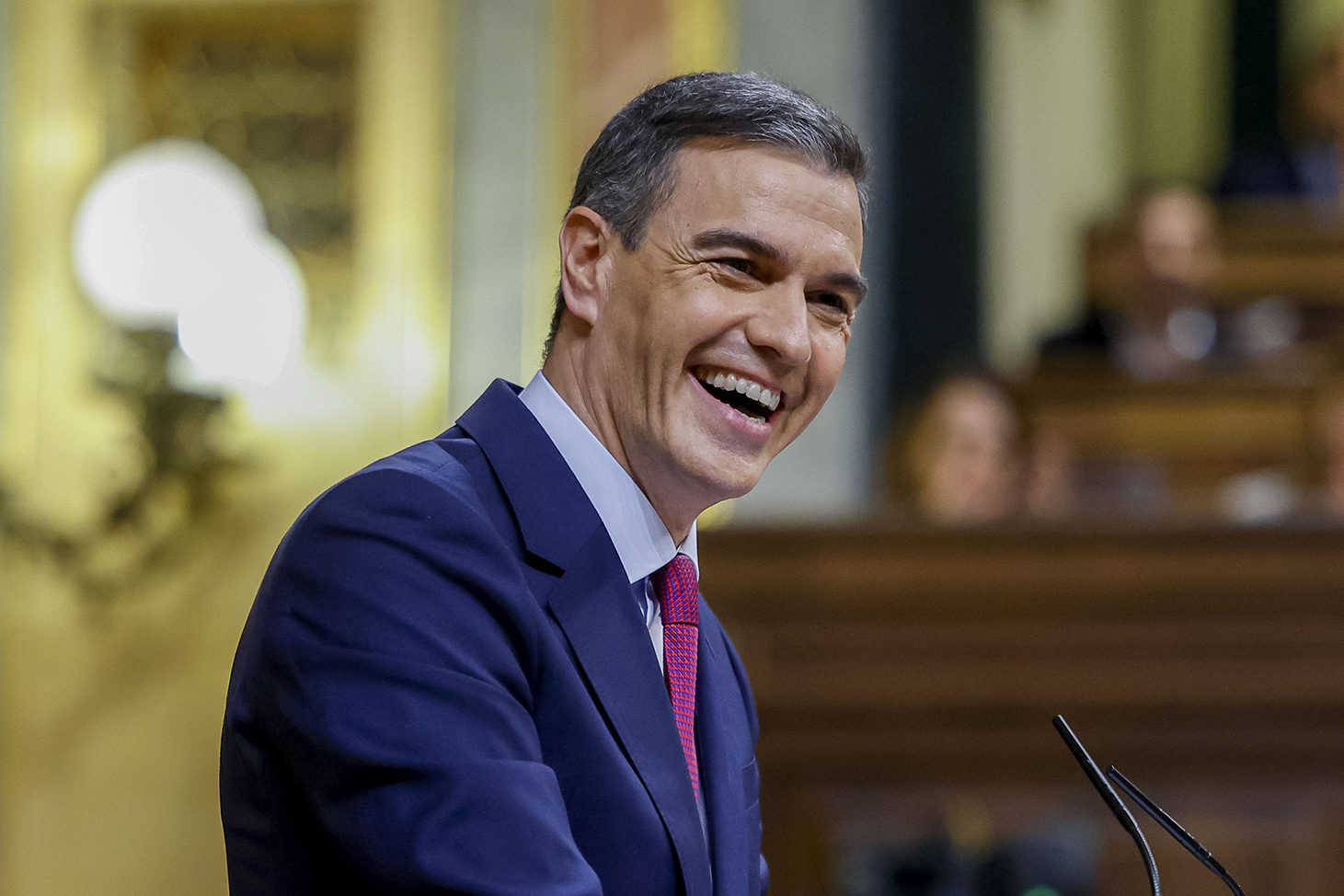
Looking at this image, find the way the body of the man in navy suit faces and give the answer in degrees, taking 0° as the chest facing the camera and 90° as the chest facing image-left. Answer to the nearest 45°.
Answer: approximately 315°

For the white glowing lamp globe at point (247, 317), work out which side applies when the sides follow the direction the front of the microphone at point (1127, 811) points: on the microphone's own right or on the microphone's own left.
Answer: on the microphone's own right

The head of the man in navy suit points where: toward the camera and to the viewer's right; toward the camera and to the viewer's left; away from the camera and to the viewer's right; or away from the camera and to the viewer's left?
toward the camera and to the viewer's right

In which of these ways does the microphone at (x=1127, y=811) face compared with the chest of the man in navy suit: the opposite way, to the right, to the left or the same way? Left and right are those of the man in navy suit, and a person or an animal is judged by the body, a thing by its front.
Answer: the opposite way

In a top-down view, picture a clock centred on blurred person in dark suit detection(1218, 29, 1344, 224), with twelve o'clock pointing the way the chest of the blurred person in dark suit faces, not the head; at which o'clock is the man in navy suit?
The man in navy suit is roughly at 12 o'clock from the blurred person in dark suit.

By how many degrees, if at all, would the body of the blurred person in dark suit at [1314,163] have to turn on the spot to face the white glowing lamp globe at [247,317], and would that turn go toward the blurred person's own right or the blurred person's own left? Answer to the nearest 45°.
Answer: approximately 45° to the blurred person's own right

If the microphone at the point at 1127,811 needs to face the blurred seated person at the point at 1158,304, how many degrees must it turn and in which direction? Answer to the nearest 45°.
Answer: approximately 90° to its right

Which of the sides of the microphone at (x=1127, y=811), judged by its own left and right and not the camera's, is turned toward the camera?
left

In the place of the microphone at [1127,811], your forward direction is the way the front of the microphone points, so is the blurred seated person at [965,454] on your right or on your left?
on your right

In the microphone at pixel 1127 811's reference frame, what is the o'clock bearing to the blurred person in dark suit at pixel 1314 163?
The blurred person in dark suit is roughly at 3 o'clock from the microphone.
